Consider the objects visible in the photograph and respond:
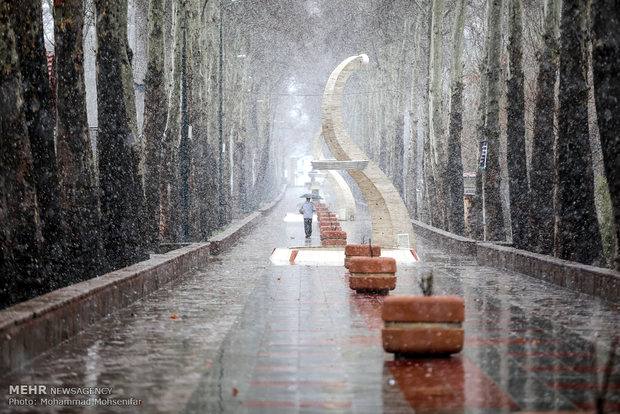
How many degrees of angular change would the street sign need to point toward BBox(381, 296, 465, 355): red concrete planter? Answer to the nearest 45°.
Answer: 0° — it already faces it

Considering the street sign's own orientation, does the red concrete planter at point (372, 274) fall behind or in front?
in front

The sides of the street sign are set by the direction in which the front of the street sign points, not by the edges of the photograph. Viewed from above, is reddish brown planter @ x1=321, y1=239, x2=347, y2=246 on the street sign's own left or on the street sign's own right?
on the street sign's own right

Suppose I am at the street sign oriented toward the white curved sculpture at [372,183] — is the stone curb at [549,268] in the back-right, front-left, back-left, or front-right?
back-left

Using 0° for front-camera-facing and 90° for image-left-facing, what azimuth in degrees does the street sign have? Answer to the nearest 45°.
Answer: approximately 0°

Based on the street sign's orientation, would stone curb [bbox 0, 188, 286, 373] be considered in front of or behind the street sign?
in front
